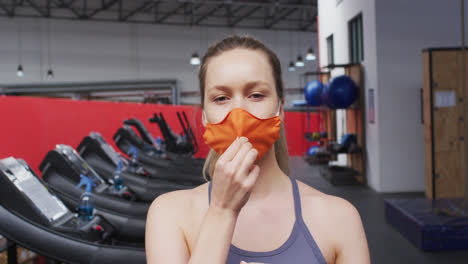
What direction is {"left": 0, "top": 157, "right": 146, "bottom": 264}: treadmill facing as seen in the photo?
to the viewer's left

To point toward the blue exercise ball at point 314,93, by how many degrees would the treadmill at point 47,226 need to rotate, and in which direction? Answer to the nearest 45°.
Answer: approximately 135° to its right

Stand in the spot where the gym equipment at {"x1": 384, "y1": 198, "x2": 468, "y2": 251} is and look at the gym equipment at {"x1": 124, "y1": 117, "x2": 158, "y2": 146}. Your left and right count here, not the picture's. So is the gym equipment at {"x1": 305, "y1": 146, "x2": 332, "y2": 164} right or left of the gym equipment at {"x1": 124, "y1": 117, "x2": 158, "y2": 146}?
right

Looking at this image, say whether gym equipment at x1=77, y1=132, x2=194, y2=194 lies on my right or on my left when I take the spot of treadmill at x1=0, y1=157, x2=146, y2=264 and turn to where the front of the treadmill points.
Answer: on my right

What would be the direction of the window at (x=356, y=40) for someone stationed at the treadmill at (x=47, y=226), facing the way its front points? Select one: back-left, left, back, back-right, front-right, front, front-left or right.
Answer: back-right

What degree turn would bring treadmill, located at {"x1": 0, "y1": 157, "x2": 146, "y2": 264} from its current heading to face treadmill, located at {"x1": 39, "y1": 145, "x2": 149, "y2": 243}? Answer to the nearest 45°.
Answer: approximately 90° to its right

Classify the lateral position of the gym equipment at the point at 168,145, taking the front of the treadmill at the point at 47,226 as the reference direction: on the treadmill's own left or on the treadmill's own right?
on the treadmill's own right

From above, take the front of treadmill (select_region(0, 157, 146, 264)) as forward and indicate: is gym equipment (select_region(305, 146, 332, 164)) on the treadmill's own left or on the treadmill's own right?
on the treadmill's own right
